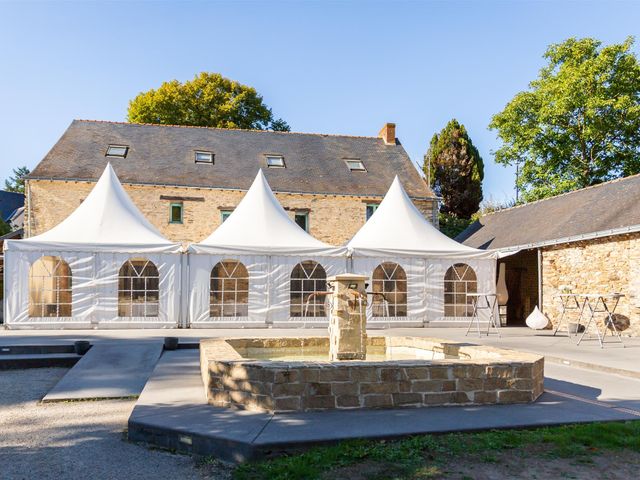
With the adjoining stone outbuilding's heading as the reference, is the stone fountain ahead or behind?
ahead

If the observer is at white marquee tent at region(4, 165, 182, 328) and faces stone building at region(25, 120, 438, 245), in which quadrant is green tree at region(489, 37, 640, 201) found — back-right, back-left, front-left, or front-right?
front-right

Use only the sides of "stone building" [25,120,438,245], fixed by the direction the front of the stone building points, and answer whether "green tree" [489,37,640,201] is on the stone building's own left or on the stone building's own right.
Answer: on the stone building's own left

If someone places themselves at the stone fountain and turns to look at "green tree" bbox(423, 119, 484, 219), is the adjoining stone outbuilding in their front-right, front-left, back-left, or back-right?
front-right

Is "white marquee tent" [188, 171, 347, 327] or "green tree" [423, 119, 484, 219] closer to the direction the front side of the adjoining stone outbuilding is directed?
the white marquee tent

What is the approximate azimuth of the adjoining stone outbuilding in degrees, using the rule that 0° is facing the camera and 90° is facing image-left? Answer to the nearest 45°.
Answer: approximately 45°

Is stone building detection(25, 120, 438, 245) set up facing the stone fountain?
yes

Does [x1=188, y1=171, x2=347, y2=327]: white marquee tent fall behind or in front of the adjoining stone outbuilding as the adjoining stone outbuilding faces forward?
in front

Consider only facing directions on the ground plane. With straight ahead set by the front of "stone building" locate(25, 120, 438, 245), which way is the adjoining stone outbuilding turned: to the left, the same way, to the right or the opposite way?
to the right

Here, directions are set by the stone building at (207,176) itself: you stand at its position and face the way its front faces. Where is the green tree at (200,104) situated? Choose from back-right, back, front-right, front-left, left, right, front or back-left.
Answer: back

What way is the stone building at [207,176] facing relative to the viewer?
toward the camera

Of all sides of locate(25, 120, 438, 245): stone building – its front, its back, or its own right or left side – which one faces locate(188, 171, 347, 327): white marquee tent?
front

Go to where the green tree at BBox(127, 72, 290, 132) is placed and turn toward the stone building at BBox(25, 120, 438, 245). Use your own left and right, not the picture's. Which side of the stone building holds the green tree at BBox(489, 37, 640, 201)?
left

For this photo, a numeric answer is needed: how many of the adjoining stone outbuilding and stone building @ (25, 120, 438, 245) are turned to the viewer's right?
0

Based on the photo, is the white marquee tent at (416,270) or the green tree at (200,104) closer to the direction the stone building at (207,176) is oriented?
the white marquee tent

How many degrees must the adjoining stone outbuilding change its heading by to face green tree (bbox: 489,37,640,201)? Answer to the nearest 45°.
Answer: approximately 135° to its right

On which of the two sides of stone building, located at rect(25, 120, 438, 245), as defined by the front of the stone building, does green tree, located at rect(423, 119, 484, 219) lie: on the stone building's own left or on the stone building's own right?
on the stone building's own left
